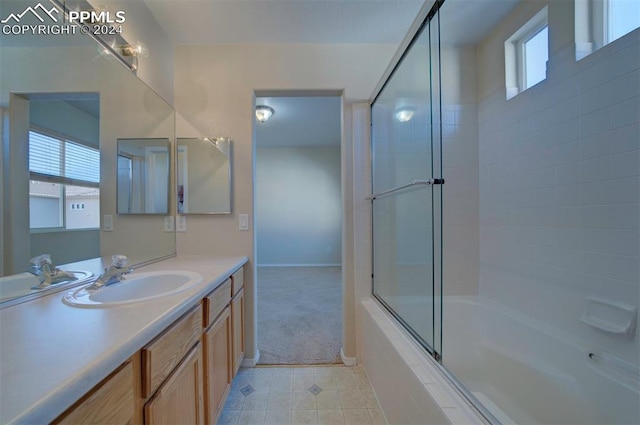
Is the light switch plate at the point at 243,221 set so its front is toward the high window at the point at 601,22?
no

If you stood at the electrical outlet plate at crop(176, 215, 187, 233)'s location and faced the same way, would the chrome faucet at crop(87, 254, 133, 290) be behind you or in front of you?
in front

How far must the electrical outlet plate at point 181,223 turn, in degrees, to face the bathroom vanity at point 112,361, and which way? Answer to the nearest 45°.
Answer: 0° — it already faces it

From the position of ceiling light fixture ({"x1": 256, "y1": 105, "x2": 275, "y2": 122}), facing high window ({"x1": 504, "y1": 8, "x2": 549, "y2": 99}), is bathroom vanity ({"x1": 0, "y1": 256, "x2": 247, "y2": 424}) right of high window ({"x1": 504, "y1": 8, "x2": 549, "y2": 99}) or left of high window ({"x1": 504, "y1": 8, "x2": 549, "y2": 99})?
right

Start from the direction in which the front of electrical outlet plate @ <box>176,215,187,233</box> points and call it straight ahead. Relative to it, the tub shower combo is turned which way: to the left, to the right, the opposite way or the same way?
to the right

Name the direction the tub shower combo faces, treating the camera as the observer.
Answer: facing the viewer and to the left of the viewer

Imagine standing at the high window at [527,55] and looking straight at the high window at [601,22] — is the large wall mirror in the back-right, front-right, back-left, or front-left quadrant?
front-right

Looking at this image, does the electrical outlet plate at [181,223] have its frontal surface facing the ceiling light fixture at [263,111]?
no

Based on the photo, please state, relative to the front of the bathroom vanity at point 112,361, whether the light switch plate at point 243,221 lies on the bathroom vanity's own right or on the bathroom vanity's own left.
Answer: on the bathroom vanity's own left

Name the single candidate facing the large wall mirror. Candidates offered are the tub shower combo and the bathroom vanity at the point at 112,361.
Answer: the tub shower combo

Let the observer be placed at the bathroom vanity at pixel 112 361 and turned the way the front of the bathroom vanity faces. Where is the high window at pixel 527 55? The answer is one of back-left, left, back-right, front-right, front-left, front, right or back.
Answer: front-left

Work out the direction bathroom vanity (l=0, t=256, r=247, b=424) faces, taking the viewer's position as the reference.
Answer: facing the viewer and to the right of the viewer

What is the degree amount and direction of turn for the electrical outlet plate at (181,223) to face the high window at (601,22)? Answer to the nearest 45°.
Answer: approximately 45° to its left

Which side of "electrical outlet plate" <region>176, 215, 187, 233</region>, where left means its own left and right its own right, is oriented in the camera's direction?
front

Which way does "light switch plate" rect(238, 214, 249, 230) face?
toward the camera

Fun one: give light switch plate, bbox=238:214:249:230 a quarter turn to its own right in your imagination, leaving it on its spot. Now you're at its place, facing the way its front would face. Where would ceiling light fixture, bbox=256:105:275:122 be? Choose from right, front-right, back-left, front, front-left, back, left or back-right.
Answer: right

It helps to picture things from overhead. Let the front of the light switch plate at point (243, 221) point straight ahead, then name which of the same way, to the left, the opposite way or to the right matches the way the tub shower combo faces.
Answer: to the right
